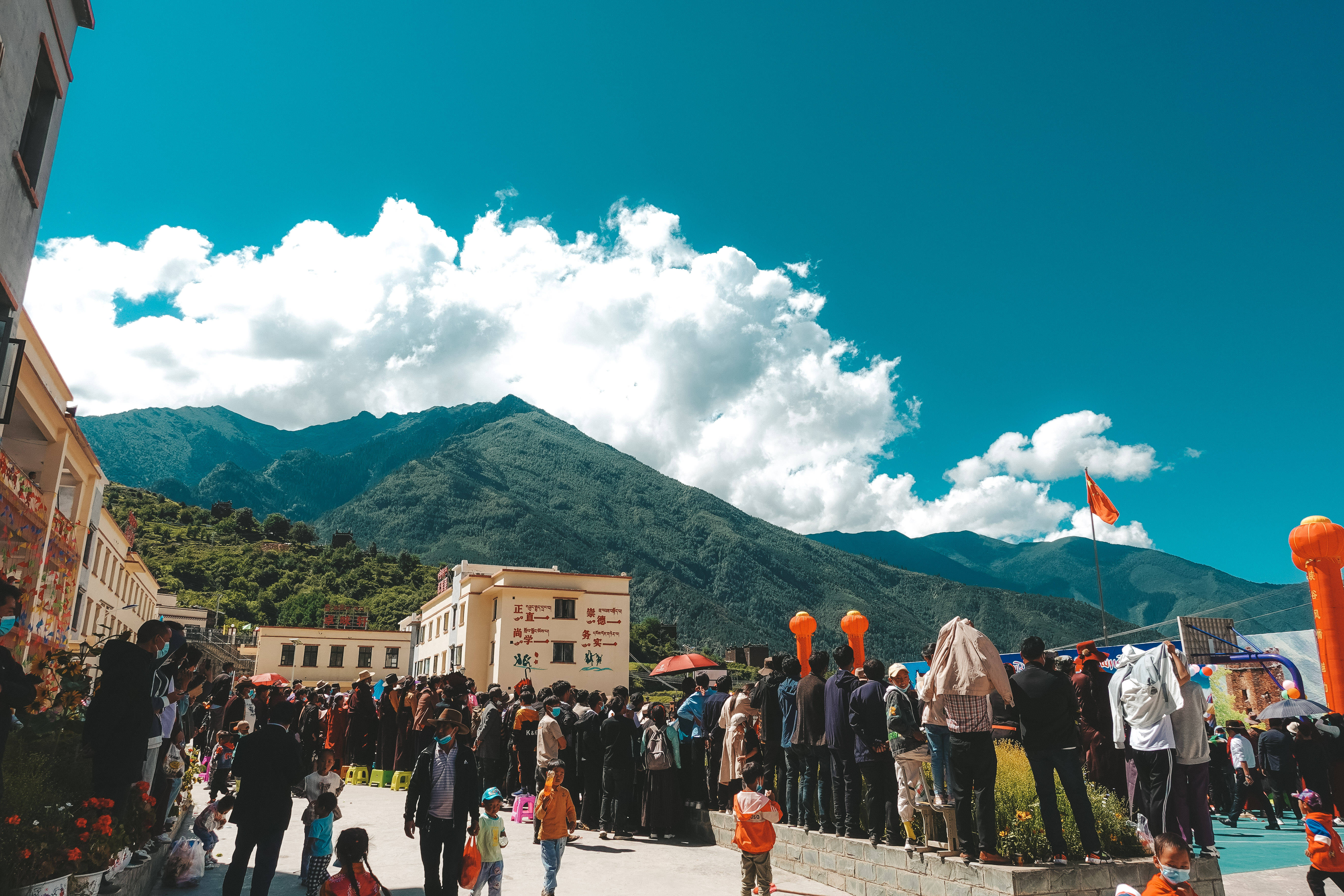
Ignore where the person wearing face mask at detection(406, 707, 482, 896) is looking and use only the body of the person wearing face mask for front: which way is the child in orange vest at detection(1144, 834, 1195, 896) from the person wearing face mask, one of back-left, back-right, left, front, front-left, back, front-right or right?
front-left

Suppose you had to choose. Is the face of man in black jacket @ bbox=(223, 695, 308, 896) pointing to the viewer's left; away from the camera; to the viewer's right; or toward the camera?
away from the camera

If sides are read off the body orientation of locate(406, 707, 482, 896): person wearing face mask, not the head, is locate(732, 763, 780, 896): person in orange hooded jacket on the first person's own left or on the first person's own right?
on the first person's own left

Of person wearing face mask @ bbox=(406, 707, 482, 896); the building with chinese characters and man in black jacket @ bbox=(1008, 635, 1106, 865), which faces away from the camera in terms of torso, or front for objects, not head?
the man in black jacket

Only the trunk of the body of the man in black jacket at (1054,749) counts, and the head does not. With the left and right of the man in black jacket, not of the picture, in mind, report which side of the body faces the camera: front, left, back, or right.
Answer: back

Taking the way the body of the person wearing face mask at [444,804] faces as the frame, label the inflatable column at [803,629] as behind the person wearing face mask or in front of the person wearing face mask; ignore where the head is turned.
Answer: behind

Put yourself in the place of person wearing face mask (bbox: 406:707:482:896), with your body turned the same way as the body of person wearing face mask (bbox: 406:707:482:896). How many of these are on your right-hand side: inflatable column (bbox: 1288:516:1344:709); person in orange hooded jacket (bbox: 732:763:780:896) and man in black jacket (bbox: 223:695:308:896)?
1

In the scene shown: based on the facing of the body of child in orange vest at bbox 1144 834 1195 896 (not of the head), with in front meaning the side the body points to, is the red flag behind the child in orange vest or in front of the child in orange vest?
behind
